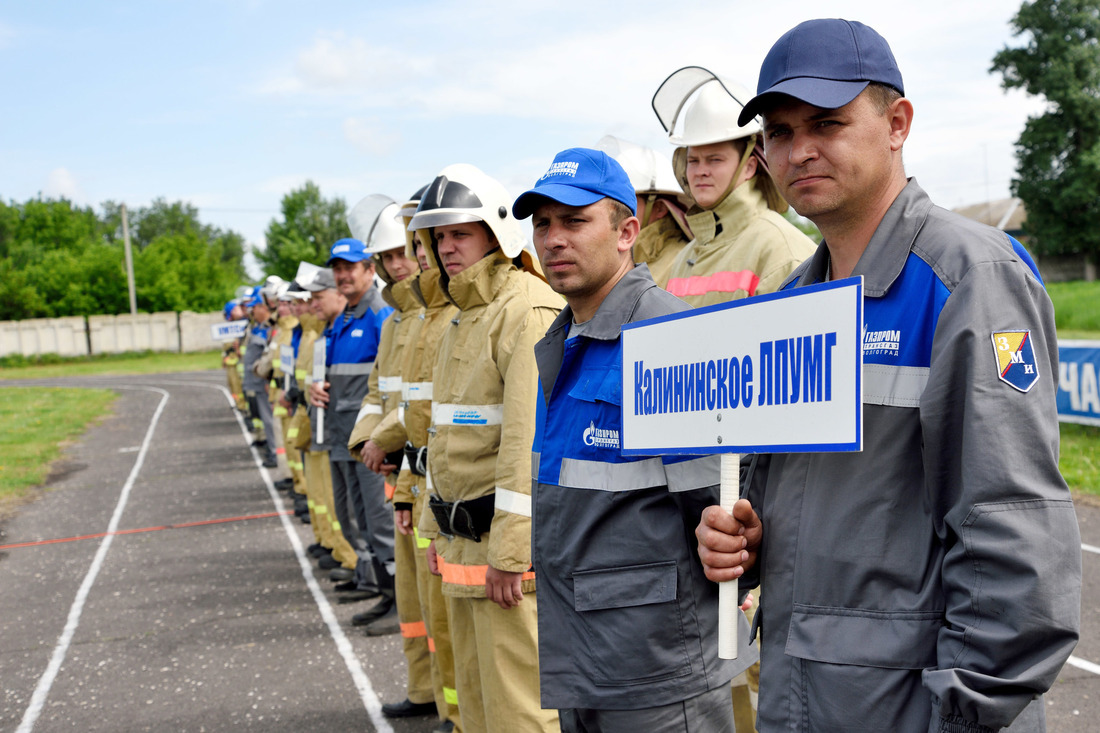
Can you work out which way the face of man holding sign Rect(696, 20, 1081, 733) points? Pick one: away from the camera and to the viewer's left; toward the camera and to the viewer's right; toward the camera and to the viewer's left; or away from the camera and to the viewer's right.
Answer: toward the camera and to the viewer's left

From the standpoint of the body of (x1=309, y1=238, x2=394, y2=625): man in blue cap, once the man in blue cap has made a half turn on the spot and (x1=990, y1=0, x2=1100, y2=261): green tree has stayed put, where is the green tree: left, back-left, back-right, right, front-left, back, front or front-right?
front

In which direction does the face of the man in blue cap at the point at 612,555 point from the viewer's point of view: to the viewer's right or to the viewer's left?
to the viewer's left

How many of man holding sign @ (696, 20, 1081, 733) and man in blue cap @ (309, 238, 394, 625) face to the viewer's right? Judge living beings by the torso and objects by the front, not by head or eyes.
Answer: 0

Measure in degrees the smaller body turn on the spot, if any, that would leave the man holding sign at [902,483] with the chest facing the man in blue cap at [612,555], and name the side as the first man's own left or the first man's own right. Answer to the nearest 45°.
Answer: approximately 90° to the first man's own right

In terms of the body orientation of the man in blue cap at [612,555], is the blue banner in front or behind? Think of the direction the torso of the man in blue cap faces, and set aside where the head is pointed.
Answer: behind

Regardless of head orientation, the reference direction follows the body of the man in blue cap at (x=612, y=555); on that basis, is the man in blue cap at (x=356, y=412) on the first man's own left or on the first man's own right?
on the first man's own right

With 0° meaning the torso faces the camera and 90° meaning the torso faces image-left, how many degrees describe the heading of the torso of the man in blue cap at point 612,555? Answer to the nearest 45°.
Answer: approximately 45°

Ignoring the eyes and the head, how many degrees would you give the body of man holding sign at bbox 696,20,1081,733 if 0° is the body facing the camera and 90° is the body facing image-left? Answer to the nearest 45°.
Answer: approximately 45°

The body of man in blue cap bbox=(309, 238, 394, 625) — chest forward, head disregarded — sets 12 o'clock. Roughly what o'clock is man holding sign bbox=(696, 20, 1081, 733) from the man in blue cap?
The man holding sign is roughly at 10 o'clock from the man in blue cap.

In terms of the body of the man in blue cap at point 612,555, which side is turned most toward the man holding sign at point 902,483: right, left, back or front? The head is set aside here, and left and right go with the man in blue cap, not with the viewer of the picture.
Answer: left

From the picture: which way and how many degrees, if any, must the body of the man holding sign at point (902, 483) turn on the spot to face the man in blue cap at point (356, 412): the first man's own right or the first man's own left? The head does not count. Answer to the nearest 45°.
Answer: approximately 90° to the first man's own right

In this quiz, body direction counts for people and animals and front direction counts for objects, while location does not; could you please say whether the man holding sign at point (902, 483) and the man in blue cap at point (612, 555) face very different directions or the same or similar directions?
same or similar directions

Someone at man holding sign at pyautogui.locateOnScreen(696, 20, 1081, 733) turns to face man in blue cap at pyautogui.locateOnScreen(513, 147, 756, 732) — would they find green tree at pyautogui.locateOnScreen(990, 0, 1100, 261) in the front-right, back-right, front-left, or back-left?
front-right

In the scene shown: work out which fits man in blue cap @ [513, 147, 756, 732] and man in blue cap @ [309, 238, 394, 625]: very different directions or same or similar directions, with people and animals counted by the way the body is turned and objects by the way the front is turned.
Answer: same or similar directions
